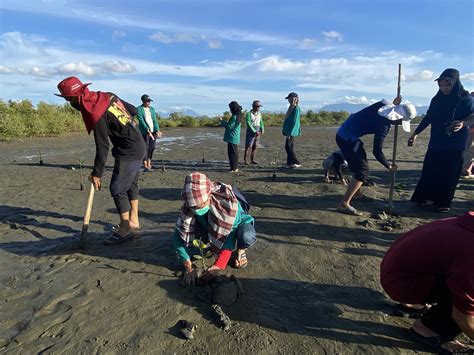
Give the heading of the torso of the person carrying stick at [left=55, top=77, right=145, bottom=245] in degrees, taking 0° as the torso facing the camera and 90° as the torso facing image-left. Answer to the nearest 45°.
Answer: approximately 90°

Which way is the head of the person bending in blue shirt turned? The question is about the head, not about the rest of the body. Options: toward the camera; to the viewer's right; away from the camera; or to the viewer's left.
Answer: to the viewer's right

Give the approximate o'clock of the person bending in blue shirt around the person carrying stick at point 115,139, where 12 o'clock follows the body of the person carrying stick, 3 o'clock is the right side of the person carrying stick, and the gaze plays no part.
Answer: The person bending in blue shirt is roughly at 6 o'clock from the person carrying stick.

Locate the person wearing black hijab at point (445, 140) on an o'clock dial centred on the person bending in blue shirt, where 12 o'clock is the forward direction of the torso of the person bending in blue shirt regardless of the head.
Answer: The person wearing black hijab is roughly at 11 o'clock from the person bending in blue shirt.

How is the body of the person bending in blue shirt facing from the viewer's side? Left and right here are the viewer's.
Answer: facing to the right of the viewer

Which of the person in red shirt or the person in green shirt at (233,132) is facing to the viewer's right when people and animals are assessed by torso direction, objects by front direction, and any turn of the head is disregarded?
the person in red shirt

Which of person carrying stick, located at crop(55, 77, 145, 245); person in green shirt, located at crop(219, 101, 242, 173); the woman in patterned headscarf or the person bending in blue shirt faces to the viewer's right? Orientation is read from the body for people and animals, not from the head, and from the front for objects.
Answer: the person bending in blue shirt

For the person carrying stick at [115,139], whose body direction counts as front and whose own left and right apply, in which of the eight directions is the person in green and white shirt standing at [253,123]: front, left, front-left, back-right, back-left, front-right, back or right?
back-right

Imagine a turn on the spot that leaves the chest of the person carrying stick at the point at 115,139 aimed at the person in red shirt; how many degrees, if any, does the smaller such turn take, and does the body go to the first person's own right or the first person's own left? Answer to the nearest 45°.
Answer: approximately 135° to the first person's own left

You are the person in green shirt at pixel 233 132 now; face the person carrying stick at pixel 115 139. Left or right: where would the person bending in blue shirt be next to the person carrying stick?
left
